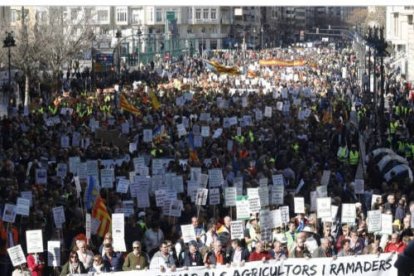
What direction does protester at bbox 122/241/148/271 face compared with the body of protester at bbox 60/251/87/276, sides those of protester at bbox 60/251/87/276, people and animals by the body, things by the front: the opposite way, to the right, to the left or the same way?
the same way

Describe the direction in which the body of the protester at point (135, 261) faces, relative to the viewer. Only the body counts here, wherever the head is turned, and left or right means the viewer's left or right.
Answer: facing the viewer

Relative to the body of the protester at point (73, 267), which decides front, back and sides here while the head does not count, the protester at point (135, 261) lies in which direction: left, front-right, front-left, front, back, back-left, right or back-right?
left

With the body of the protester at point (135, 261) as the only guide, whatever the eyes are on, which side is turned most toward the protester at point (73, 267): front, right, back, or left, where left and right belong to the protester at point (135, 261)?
right

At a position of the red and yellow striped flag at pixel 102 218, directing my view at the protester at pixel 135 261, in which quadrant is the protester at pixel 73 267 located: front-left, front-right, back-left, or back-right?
front-right

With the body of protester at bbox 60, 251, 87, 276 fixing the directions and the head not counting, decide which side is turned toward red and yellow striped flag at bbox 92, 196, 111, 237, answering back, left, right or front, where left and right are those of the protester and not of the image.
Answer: back

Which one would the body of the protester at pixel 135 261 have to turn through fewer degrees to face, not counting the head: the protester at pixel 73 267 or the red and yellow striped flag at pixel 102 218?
the protester

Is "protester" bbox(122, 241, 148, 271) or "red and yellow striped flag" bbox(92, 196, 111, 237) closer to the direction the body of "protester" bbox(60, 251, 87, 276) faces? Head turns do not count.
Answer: the protester

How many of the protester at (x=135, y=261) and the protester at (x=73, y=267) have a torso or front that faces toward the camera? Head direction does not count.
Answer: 2

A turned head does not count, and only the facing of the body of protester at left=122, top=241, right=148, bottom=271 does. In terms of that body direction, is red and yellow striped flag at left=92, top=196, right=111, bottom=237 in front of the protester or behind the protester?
behind
